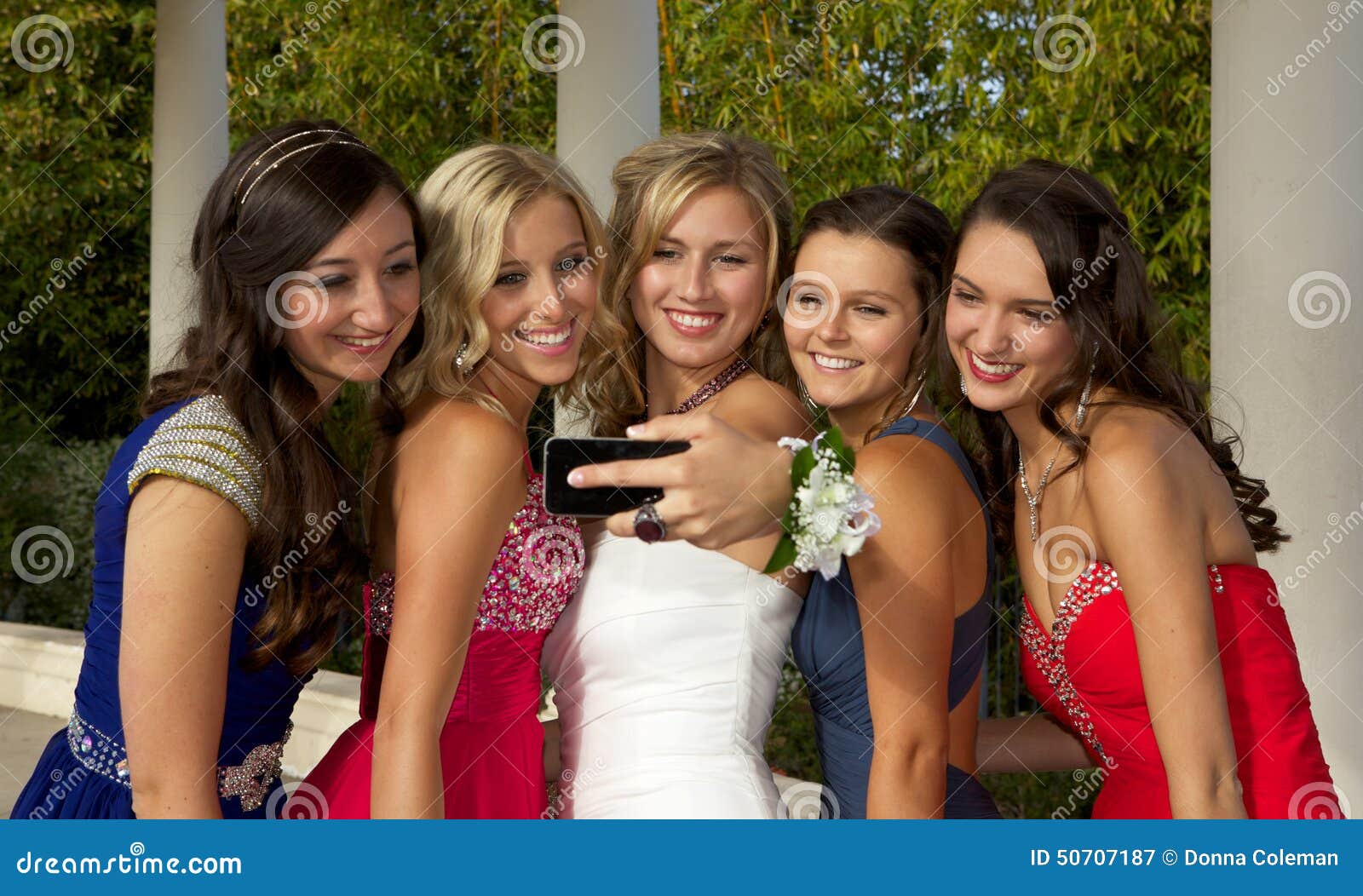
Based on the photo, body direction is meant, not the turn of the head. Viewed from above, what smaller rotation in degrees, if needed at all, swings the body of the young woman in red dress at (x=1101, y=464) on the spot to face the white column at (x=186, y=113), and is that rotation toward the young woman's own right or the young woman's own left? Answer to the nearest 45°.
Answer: approximately 90° to the young woman's own right

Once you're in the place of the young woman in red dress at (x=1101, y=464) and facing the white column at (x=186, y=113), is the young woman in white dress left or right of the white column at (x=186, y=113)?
left

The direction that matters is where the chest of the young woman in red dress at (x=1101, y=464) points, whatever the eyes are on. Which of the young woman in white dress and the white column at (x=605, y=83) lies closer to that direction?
the young woman in white dress

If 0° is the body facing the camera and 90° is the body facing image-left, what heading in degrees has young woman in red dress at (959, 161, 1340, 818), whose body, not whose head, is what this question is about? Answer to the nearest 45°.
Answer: approximately 45°

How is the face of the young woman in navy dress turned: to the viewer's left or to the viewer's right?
to the viewer's left
